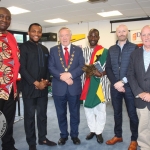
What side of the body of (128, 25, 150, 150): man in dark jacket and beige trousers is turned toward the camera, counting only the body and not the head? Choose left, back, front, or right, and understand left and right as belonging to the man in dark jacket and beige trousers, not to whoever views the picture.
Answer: front

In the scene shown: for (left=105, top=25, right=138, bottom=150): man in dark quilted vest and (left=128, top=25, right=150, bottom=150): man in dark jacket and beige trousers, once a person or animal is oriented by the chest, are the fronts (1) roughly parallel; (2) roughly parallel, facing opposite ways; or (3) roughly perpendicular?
roughly parallel

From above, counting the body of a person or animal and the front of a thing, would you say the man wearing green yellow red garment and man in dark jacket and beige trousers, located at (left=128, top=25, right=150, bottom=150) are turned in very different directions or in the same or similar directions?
same or similar directions

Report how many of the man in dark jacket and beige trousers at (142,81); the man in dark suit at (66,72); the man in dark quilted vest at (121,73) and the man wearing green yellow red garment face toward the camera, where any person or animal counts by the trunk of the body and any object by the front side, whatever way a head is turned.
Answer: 4

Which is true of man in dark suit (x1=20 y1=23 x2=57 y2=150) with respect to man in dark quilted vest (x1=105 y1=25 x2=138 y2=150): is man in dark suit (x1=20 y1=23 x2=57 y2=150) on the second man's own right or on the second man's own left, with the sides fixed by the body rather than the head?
on the second man's own right

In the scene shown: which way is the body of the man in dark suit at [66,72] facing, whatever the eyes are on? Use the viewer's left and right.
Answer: facing the viewer

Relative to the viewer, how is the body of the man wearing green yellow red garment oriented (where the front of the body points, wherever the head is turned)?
toward the camera

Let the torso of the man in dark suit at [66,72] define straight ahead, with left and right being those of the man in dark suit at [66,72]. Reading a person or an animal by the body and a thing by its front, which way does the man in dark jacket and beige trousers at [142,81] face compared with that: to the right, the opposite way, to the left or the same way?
the same way

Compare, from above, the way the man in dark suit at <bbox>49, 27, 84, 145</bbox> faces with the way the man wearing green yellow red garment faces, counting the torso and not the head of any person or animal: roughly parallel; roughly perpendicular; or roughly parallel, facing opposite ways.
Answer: roughly parallel

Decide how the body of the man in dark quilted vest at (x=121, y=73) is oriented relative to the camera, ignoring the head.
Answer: toward the camera

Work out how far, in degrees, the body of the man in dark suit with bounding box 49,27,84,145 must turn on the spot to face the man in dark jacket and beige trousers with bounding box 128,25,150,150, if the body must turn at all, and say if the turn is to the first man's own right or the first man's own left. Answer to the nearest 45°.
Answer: approximately 45° to the first man's own left

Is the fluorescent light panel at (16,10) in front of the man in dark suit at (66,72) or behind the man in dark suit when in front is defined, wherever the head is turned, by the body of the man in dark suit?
behind

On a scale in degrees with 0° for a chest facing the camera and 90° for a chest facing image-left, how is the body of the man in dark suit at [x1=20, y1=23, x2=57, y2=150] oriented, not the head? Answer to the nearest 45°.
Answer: approximately 315°
